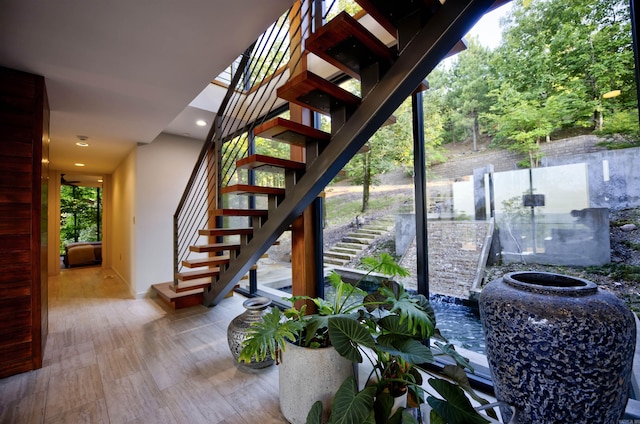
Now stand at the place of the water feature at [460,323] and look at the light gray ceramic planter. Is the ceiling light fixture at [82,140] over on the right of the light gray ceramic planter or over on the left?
right

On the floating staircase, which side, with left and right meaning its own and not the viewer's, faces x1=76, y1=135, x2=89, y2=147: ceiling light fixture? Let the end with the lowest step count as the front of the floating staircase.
front

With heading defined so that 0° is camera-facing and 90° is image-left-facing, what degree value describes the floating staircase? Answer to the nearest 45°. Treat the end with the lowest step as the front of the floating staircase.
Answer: approximately 135°
